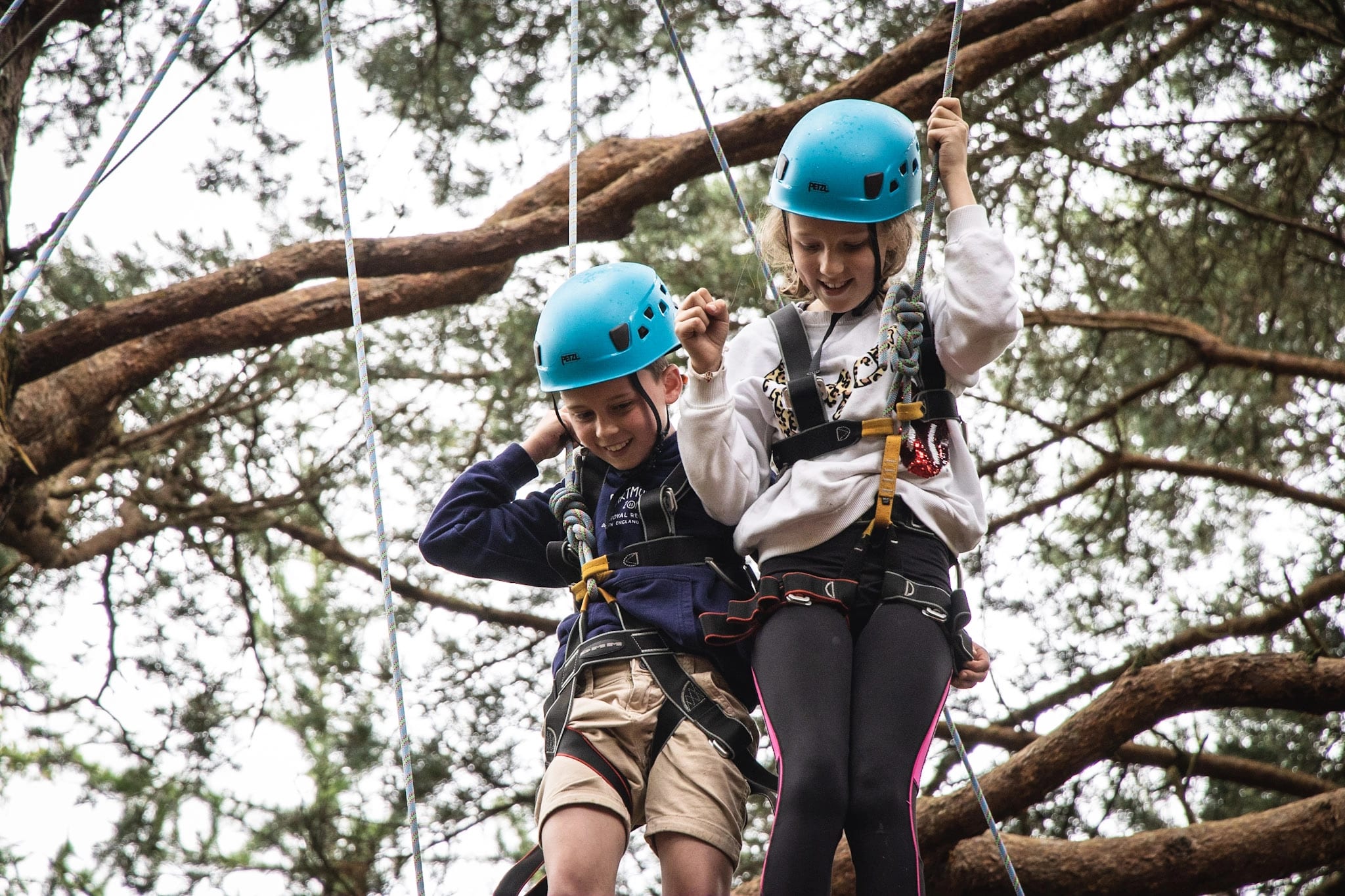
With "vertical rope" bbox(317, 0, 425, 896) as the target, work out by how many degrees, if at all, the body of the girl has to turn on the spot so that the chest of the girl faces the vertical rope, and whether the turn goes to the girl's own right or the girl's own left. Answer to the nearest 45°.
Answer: approximately 90° to the girl's own right

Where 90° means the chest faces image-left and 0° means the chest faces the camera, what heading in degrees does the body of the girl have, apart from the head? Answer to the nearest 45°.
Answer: approximately 0°
